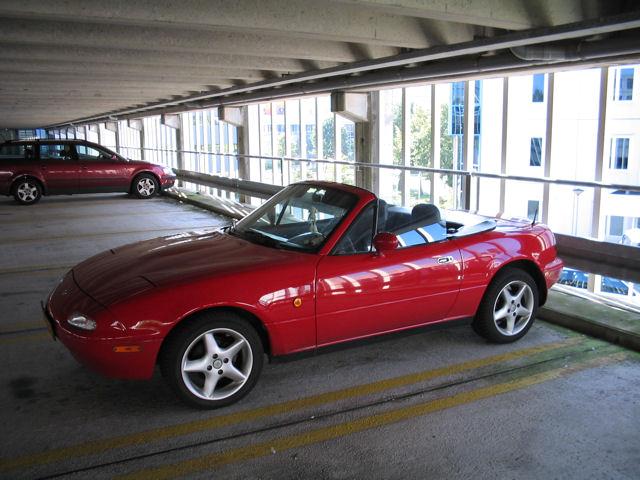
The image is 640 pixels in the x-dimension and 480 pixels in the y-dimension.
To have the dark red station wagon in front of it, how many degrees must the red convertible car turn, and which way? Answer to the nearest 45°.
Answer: approximately 90° to its right

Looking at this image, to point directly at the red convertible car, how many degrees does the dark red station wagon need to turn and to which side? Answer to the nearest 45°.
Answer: approximately 90° to its right

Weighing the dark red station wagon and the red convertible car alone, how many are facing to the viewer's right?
1

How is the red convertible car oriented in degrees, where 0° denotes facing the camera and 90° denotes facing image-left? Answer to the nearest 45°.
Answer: approximately 45°

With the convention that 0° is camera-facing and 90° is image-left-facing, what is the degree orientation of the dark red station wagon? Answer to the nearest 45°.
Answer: approximately 270°

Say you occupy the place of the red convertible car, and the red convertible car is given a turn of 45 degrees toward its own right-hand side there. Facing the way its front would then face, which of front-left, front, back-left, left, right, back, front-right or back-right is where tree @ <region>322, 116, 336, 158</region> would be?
right

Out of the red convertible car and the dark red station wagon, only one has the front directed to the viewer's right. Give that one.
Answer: the dark red station wagon

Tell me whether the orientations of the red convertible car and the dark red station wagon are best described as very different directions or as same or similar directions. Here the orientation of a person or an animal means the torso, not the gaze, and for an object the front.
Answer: very different directions

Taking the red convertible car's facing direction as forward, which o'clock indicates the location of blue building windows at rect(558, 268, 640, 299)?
The blue building windows is roughly at 6 o'clock from the red convertible car.
